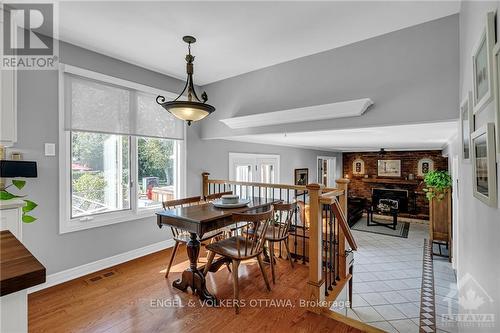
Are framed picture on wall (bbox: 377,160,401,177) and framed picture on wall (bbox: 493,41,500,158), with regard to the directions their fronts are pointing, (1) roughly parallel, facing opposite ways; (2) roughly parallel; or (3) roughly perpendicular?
roughly perpendicular

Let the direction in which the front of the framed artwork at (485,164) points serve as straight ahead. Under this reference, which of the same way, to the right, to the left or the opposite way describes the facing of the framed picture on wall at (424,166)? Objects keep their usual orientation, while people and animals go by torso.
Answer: to the left

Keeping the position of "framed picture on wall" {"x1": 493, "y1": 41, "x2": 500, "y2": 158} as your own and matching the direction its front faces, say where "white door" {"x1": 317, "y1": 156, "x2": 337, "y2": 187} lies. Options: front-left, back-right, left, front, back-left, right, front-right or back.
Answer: front-right

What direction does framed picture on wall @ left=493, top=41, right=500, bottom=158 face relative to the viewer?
to the viewer's left

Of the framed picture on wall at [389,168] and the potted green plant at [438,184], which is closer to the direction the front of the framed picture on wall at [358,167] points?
the potted green plant

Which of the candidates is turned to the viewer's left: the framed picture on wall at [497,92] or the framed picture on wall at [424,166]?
the framed picture on wall at [497,92]

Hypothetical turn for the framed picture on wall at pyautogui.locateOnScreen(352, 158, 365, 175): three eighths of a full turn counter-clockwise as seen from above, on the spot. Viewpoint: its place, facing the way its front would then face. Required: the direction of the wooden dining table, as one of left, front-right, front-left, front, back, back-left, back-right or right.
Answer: back-right

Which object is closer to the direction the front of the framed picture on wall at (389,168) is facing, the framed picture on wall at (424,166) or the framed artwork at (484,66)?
the framed artwork

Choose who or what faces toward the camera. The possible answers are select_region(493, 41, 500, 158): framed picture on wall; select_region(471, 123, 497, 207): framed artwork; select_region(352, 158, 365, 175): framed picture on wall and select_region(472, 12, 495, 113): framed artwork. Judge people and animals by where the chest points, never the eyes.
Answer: select_region(352, 158, 365, 175): framed picture on wall

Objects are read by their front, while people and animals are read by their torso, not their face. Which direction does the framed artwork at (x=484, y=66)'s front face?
to the viewer's left

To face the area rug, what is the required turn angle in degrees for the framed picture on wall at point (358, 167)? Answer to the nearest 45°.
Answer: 0° — it already faces it

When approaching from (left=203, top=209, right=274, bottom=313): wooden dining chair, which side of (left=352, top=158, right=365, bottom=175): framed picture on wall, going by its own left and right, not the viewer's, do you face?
front

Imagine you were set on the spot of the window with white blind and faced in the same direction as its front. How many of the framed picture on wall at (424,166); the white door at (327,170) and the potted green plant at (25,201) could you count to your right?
1
